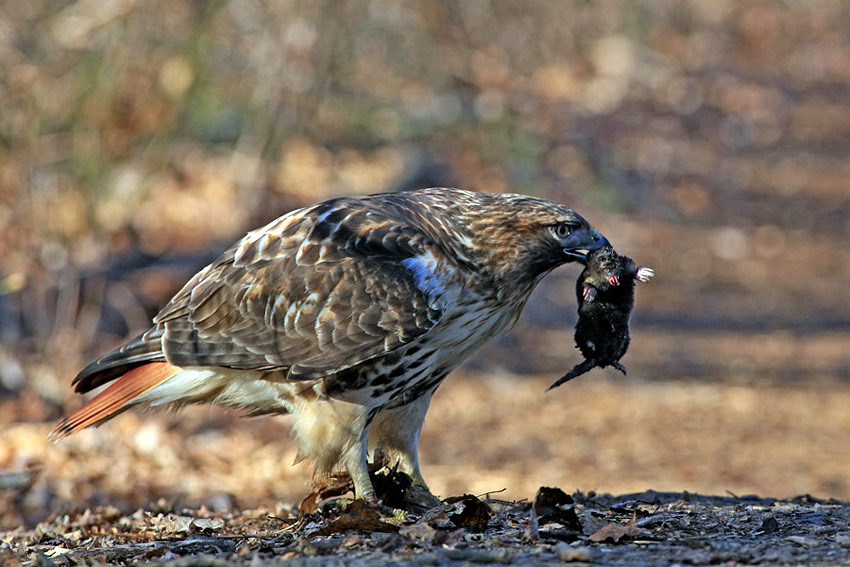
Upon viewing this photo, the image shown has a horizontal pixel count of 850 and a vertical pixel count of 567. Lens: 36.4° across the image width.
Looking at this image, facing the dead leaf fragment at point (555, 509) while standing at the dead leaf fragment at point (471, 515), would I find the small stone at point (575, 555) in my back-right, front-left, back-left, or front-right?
front-right

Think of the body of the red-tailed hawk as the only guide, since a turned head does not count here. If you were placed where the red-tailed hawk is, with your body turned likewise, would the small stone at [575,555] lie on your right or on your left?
on your right

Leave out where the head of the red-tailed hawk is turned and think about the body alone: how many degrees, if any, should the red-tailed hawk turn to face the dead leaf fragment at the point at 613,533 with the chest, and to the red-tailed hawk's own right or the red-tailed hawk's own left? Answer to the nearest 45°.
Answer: approximately 45° to the red-tailed hawk's own right

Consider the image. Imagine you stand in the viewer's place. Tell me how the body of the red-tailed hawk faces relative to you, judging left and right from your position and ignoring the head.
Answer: facing to the right of the viewer

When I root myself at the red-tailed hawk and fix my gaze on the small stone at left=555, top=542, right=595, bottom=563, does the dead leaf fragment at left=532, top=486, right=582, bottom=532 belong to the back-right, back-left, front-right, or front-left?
front-left
